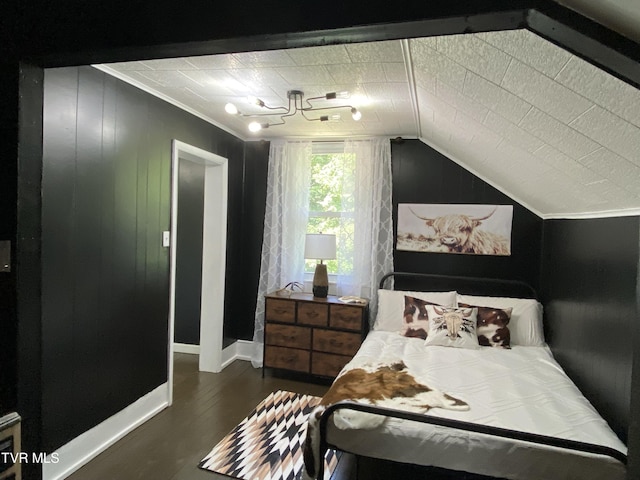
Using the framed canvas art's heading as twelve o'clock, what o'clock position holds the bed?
The bed is roughly at 12 o'clock from the framed canvas art.

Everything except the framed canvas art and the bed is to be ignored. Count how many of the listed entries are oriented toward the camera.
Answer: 2

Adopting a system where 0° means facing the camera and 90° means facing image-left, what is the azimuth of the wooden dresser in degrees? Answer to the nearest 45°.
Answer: approximately 0°

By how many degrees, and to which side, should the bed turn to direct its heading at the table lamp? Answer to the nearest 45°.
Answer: approximately 135° to its right

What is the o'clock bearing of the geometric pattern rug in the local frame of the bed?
The geometric pattern rug is roughly at 3 o'clock from the bed.

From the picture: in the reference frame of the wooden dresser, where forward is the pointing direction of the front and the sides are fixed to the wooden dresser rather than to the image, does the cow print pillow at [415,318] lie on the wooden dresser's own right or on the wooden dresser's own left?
on the wooden dresser's own left

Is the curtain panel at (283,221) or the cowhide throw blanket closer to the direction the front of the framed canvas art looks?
the cowhide throw blanket

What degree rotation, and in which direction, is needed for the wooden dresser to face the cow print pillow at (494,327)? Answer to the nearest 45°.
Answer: approximately 90° to its left

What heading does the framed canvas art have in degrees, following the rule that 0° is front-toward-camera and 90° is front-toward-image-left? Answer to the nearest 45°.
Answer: approximately 0°
